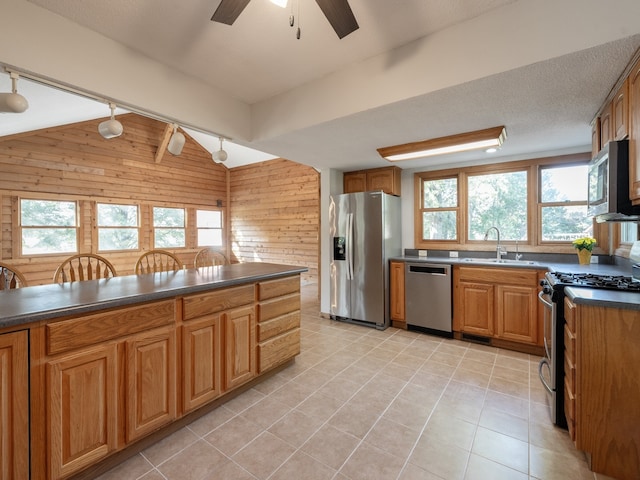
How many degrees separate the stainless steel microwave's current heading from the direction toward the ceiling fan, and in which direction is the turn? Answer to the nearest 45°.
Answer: approximately 45° to its left

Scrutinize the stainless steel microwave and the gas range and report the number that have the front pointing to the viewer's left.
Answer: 2

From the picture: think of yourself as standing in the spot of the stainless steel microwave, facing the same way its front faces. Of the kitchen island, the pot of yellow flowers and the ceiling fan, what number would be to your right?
1

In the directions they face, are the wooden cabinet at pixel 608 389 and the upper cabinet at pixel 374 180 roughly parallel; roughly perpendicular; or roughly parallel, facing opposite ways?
roughly perpendicular

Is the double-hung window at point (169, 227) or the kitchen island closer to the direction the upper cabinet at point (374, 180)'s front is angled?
the kitchen island

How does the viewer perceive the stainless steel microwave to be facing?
facing to the left of the viewer

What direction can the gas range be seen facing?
to the viewer's left

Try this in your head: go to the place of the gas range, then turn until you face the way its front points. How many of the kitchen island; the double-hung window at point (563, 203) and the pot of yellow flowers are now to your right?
2

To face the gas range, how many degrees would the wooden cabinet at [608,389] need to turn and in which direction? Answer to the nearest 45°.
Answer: approximately 90° to its right

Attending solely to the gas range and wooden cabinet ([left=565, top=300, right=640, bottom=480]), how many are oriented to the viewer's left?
2

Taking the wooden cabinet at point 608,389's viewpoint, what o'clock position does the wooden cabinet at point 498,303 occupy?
the wooden cabinet at point 498,303 is roughly at 2 o'clock from the wooden cabinet at point 608,389.

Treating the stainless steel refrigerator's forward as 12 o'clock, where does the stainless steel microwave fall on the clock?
The stainless steel microwave is roughly at 9 o'clock from the stainless steel refrigerator.

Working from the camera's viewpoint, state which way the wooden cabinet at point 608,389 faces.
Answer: facing to the left of the viewer

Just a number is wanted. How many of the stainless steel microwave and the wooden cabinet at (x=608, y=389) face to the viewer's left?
2
